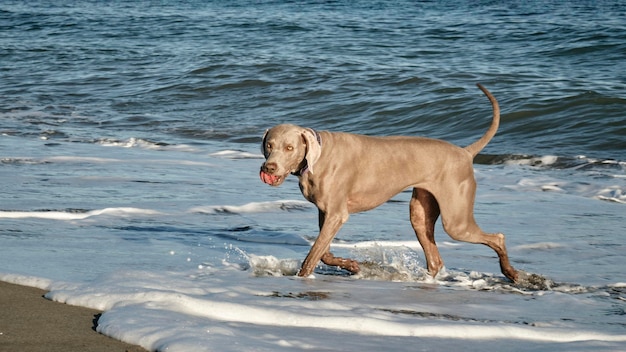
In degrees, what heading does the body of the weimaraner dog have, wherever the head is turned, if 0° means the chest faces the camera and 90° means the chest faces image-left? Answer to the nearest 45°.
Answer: approximately 90°
